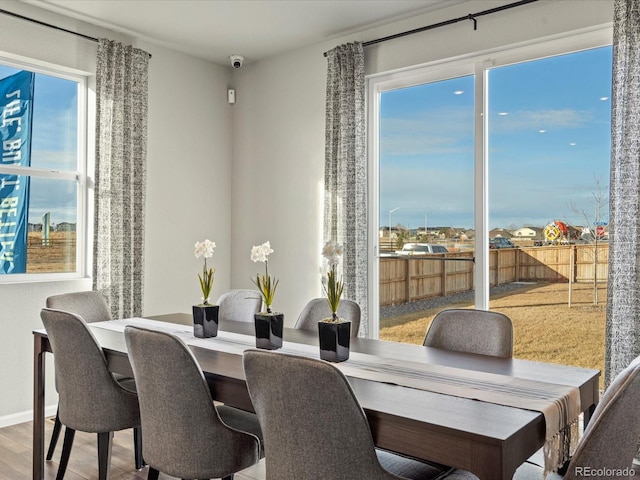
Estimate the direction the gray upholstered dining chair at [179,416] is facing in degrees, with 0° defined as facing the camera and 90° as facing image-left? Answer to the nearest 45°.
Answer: approximately 225°

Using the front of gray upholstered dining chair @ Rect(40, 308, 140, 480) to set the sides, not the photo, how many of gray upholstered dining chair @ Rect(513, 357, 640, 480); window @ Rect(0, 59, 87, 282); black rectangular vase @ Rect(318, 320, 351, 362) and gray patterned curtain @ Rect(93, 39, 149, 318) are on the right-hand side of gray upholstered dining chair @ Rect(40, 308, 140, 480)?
2

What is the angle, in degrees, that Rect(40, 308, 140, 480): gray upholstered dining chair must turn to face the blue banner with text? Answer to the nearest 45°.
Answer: approximately 45° to its left

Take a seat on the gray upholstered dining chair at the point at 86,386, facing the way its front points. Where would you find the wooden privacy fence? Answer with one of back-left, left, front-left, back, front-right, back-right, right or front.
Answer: front-right

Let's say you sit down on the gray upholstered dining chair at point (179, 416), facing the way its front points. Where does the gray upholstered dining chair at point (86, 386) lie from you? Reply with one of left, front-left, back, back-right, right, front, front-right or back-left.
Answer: left

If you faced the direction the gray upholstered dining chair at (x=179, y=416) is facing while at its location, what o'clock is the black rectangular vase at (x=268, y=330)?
The black rectangular vase is roughly at 12 o'clock from the gray upholstered dining chair.

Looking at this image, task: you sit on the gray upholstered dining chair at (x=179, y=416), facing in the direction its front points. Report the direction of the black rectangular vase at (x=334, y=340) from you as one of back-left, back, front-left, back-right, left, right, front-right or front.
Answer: front-right

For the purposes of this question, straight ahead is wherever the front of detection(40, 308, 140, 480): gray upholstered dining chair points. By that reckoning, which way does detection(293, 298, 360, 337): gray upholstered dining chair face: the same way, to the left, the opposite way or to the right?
the opposite way

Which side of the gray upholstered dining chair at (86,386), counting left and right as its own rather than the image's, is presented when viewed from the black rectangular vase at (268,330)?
right

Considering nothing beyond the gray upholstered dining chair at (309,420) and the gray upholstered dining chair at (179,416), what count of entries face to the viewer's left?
0

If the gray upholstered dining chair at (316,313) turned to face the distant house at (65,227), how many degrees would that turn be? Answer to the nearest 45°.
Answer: approximately 90° to its right

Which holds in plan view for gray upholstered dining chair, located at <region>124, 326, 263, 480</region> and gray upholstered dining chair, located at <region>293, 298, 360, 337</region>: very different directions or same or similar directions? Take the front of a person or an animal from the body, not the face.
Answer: very different directions
